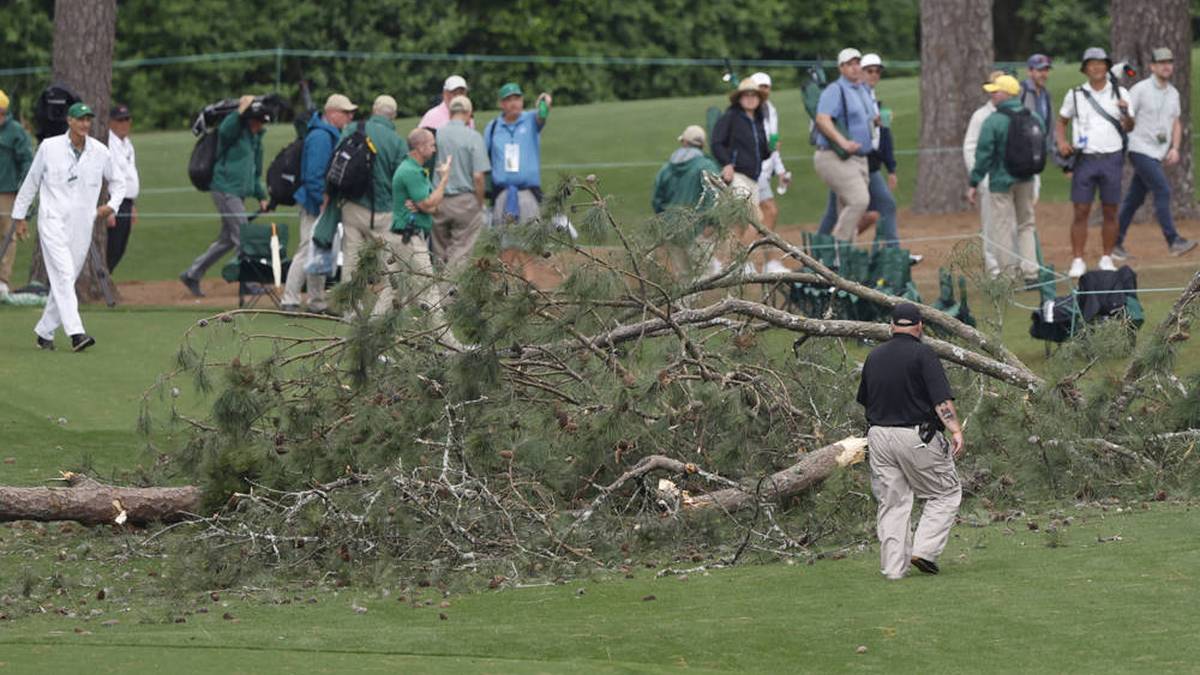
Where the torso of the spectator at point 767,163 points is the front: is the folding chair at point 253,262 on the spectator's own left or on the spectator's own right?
on the spectator's own right

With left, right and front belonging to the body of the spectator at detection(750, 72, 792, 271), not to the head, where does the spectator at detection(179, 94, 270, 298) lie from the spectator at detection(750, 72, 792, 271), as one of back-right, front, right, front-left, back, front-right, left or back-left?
back-right

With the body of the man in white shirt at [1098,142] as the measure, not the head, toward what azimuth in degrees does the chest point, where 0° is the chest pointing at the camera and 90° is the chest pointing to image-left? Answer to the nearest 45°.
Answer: approximately 0°

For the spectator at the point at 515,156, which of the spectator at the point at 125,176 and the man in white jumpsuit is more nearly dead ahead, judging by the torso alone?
the man in white jumpsuit

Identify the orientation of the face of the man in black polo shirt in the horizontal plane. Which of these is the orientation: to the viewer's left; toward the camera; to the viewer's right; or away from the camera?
away from the camera

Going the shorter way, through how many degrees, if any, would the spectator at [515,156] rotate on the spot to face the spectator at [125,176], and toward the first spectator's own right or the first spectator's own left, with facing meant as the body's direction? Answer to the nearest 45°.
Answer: approximately 90° to the first spectator's own right

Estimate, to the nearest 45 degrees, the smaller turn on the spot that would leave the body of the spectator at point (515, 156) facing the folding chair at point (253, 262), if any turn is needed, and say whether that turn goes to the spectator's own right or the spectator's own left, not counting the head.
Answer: approximately 90° to the spectator's own right

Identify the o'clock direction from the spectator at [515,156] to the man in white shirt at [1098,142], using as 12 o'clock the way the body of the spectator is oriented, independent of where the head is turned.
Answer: The man in white shirt is roughly at 9 o'clock from the spectator.

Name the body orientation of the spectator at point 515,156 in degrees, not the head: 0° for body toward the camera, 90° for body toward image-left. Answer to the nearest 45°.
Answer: approximately 0°

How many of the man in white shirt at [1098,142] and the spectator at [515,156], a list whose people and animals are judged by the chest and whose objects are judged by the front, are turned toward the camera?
2

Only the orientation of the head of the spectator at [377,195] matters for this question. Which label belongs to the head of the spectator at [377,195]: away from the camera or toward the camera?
away from the camera
